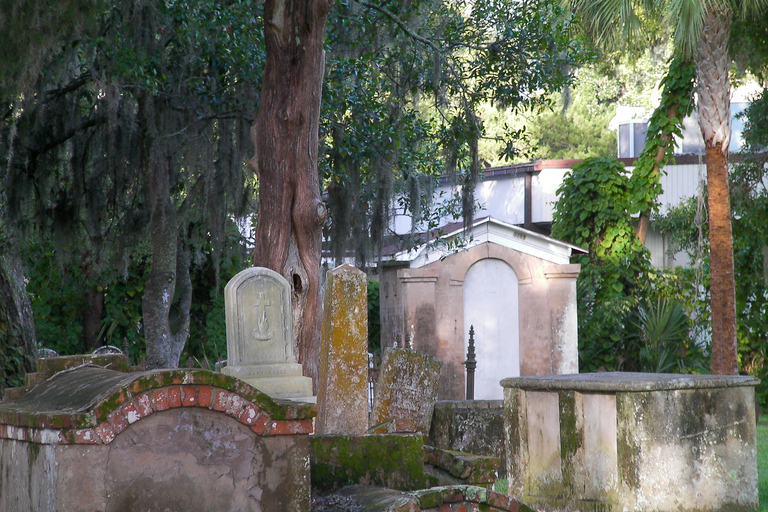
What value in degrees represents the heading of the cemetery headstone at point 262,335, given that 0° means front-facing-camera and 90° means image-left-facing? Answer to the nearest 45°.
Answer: approximately 0°

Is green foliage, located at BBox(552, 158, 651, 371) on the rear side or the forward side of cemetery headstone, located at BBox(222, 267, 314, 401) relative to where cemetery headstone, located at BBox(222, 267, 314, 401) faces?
on the rear side

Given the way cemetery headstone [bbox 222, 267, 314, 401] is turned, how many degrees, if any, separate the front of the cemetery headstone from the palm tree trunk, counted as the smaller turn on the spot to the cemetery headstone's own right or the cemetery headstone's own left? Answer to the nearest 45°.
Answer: approximately 135° to the cemetery headstone's own left

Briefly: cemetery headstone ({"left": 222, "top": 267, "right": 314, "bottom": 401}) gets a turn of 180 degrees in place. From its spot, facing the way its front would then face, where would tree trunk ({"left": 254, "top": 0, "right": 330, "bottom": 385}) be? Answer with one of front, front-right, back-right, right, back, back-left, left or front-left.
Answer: front

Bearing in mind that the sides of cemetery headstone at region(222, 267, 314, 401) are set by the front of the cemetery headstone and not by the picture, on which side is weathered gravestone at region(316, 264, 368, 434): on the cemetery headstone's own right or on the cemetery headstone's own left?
on the cemetery headstone's own left

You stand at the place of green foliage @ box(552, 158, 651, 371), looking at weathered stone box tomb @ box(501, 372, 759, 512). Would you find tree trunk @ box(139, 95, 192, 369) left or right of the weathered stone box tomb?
right

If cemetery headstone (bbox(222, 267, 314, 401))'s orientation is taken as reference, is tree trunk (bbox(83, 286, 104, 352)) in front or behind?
behind

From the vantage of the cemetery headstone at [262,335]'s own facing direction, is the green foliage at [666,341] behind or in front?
behind

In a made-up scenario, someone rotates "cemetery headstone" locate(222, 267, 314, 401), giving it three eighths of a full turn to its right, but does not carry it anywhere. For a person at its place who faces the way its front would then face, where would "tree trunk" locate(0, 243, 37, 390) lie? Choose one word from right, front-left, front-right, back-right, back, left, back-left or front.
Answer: front

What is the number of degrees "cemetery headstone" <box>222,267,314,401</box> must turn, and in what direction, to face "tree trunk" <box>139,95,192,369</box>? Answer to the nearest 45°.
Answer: approximately 180°
